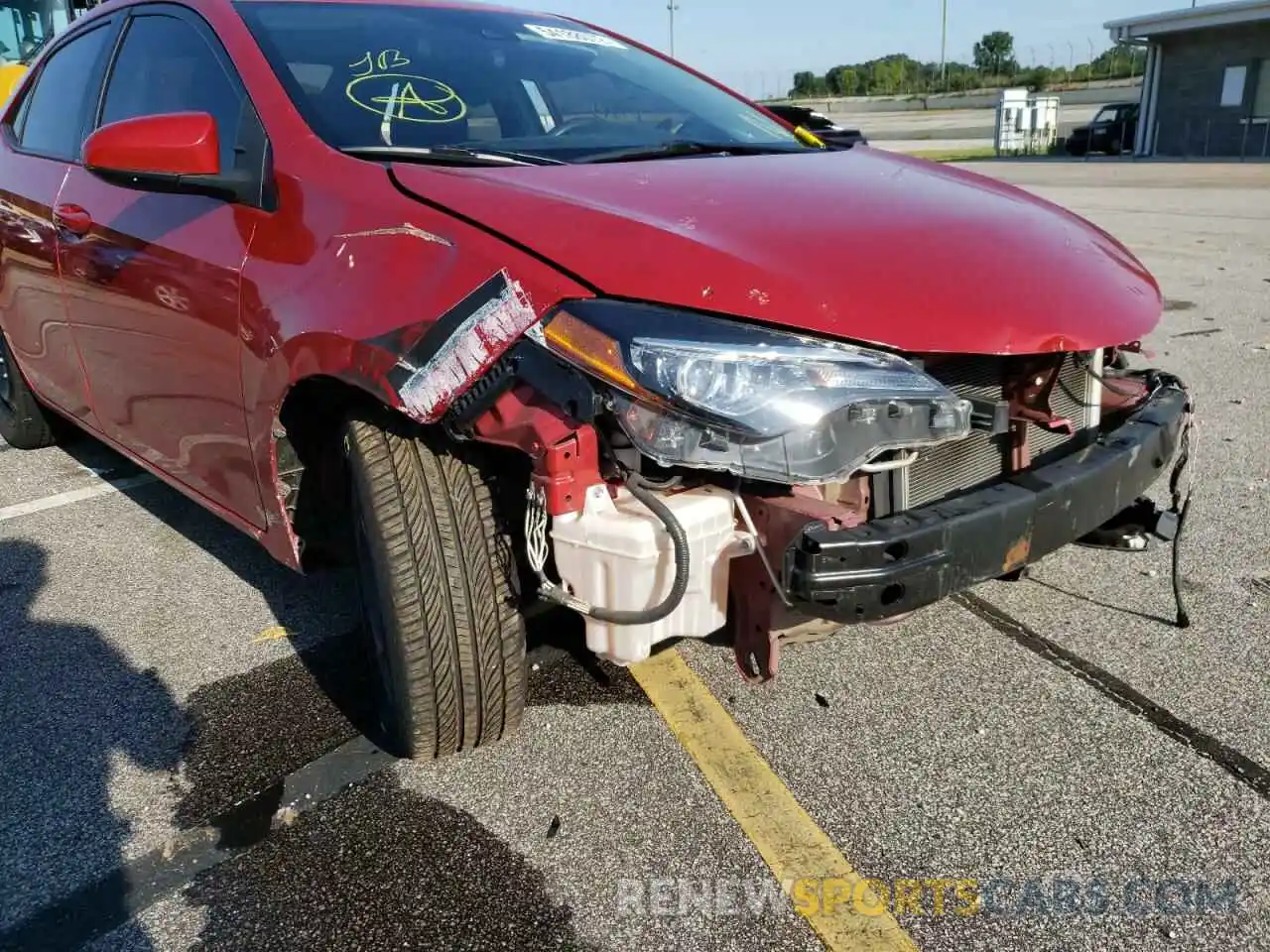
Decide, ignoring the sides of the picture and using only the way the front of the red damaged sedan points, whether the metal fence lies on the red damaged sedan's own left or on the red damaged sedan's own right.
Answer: on the red damaged sedan's own left

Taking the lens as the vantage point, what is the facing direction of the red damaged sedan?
facing the viewer and to the right of the viewer

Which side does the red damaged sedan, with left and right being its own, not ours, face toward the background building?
left
